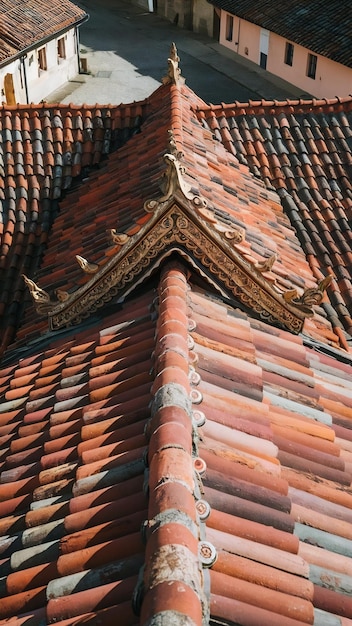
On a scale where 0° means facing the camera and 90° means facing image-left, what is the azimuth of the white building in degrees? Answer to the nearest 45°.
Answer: approximately 315°
